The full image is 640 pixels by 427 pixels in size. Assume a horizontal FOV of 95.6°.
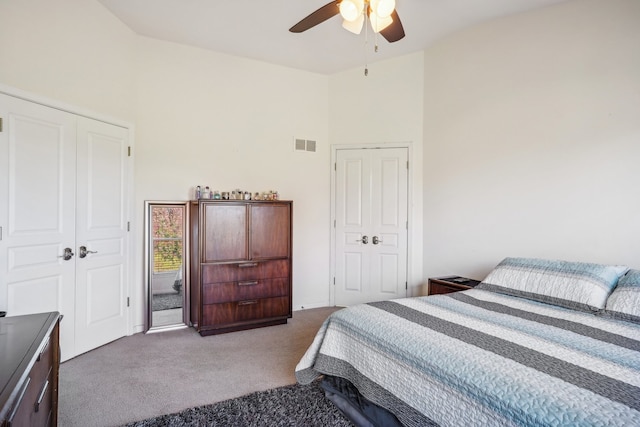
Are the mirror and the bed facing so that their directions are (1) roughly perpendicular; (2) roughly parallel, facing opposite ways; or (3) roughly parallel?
roughly perpendicular

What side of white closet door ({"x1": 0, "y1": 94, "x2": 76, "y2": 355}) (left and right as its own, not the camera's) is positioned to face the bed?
front

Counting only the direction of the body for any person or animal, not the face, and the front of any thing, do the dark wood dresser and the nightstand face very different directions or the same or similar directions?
very different directions

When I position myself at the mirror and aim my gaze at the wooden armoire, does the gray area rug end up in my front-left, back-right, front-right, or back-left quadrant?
front-right

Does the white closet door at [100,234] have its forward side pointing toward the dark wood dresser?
no

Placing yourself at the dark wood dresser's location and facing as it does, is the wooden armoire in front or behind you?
in front

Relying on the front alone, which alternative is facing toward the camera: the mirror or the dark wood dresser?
the mirror

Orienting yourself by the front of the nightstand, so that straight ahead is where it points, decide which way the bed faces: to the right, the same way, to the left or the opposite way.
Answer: the same way

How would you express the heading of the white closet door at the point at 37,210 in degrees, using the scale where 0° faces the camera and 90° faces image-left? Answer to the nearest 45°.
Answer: approximately 315°

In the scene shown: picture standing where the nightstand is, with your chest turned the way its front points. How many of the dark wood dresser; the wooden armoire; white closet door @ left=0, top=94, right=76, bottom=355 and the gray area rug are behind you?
0

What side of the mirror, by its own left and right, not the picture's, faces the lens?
front

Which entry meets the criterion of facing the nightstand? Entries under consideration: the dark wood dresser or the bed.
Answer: the dark wood dresser

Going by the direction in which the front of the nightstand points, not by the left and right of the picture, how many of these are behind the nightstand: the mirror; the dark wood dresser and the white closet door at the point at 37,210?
0

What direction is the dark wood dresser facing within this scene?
to the viewer's right

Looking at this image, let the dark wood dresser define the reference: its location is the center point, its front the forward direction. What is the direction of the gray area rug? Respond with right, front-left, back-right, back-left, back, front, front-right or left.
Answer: front

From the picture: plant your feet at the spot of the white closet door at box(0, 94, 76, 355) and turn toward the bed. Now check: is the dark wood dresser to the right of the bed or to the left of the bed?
right

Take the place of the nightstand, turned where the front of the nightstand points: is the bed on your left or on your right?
on your left

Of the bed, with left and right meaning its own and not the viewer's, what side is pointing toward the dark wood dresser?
front

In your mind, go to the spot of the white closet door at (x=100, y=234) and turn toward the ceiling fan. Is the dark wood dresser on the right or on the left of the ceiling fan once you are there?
right

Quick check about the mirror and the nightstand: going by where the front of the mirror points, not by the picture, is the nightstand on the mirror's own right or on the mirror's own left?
on the mirror's own left

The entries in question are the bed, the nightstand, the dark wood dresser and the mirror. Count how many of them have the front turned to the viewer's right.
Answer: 1

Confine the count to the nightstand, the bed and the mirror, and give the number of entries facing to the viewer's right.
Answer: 0
